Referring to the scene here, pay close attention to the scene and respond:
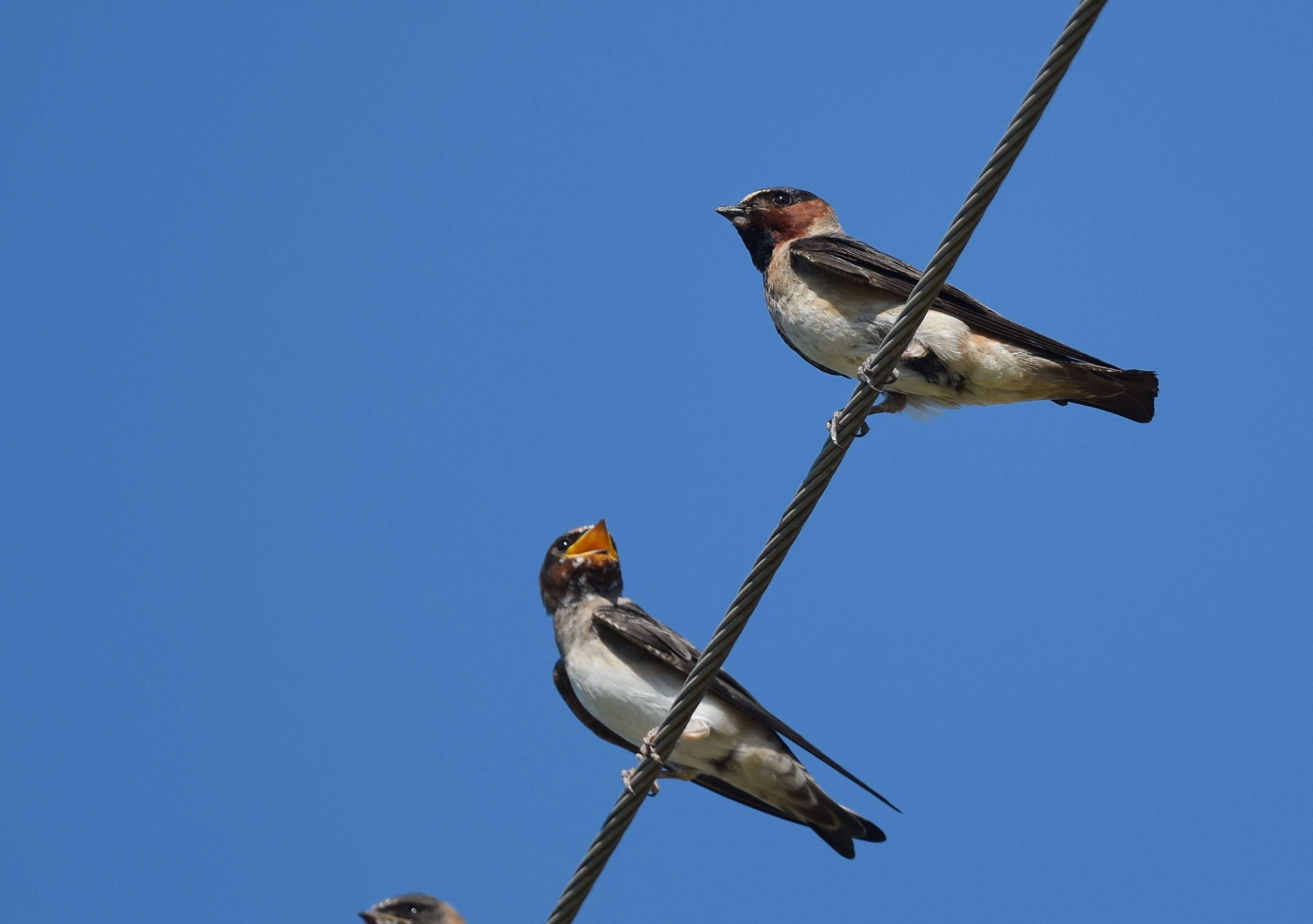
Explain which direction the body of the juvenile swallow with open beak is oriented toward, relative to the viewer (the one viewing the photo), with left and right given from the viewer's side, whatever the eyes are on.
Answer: facing the viewer and to the left of the viewer

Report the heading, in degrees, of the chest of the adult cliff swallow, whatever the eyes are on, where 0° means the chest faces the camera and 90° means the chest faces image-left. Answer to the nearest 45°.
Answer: approximately 90°

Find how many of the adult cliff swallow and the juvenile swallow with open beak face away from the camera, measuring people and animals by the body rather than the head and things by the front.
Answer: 0
